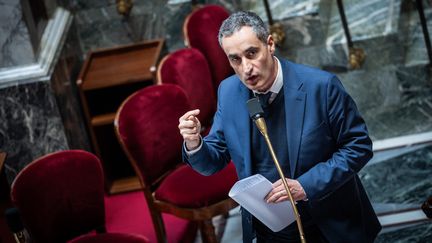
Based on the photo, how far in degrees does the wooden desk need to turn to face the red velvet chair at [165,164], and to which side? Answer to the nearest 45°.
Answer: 0° — it already faces it

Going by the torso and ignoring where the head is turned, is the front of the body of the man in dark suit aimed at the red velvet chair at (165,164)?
no

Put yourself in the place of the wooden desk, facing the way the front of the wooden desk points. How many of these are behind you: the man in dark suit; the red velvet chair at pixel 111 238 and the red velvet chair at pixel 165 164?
0

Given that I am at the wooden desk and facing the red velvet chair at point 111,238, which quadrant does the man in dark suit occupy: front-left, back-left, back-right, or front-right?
front-left

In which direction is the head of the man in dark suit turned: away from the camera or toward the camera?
toward the camera

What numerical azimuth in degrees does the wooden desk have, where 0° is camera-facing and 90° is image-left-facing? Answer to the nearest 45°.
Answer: approximately 0°

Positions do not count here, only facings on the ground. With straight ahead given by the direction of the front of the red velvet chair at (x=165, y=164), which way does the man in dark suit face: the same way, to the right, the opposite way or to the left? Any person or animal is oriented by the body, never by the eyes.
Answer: to the right

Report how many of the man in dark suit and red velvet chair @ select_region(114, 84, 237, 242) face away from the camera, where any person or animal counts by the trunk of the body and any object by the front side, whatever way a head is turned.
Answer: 0

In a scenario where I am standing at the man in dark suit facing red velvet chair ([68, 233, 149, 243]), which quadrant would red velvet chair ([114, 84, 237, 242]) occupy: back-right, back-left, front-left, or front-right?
front-right

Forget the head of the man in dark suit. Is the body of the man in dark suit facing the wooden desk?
no

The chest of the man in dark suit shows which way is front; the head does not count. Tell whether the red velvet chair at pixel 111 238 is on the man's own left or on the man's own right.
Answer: on the man's own right

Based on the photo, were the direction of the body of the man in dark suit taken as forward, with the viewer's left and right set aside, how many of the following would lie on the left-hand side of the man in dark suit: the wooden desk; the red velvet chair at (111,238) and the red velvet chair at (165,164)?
0

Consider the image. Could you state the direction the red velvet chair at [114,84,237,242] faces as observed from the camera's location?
facing the viewer and to the right of the viewer

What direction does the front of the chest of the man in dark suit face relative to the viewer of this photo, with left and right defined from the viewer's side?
facing the viewer and to the left of the viewer

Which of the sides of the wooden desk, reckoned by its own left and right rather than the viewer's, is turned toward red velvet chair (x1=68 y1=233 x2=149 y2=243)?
front
